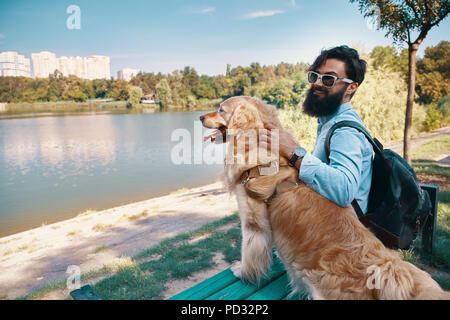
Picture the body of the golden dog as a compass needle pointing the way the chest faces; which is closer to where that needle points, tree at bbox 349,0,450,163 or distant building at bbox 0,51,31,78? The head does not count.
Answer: the distant building

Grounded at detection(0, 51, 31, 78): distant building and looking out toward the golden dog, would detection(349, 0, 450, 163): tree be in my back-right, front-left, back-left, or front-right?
front-left

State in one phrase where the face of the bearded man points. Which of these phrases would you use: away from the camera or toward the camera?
toward the camera

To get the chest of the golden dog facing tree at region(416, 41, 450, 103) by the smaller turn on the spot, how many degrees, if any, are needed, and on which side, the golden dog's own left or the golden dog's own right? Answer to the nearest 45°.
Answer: approximately 90° to the golden dog's own right

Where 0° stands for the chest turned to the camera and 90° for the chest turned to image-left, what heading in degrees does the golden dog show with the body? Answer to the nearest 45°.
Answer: approximately 90°

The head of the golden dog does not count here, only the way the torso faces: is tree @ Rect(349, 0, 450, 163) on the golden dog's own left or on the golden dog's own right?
on the golden dog's own right
